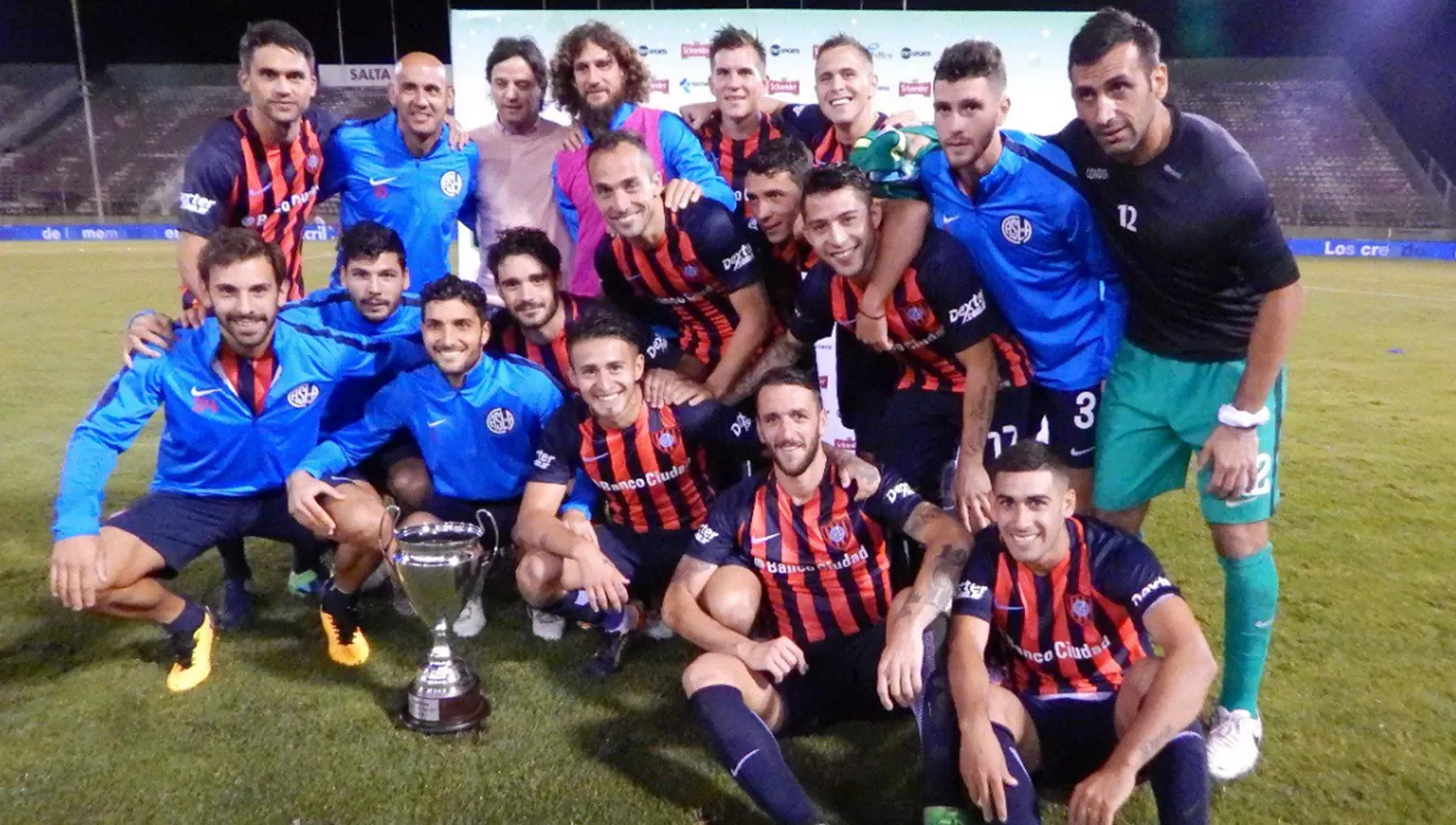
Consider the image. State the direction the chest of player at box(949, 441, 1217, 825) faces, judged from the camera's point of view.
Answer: toward the camera

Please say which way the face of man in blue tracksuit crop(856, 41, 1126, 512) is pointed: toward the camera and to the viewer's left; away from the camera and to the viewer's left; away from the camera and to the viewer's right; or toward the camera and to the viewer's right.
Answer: toward the camera and to the viewer's left

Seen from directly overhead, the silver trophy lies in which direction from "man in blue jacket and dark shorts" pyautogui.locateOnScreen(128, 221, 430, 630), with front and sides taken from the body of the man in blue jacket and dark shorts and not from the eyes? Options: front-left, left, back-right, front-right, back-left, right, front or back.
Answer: front

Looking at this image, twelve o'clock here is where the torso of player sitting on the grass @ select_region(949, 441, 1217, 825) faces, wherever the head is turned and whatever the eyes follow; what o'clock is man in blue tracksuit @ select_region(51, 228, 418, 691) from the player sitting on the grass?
The man in blue tracksuit is roughly at 3 o'clock from the player sitting on the grass.

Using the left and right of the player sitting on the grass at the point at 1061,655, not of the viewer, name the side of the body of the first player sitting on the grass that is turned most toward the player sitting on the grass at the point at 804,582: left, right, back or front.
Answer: right

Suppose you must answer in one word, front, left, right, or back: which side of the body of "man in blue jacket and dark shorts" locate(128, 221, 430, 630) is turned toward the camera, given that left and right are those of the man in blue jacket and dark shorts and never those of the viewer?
front

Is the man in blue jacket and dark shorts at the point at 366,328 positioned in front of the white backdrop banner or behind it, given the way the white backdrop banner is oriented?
in front

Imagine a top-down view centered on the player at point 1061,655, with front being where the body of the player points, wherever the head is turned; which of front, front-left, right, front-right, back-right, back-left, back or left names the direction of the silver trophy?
right

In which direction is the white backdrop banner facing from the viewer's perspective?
toward the camera

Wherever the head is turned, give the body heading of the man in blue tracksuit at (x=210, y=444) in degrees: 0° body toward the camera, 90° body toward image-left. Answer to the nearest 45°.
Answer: approximately 0°

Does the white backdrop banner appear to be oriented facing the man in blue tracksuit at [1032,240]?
yes

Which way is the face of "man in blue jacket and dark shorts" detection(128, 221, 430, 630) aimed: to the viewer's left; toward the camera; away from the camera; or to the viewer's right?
toward the camera

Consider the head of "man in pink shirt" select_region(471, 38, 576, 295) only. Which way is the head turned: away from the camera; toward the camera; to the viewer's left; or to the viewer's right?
toward the camera
